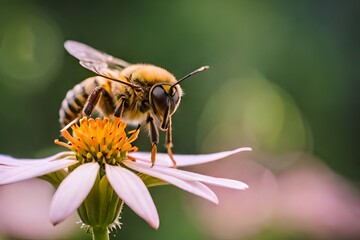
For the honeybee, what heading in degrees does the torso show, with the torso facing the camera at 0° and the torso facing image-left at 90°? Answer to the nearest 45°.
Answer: approximately 315°
